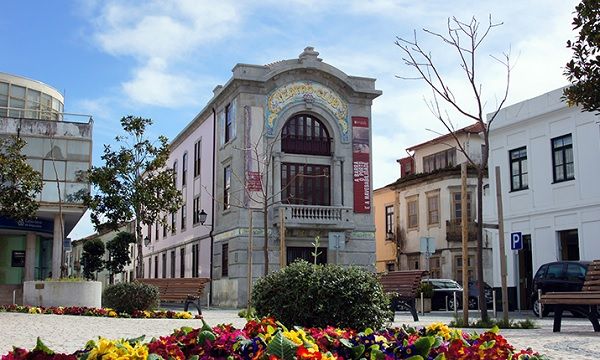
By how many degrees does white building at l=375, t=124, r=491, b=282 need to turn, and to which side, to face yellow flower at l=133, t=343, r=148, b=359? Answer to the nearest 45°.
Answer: approximately 45° to its left

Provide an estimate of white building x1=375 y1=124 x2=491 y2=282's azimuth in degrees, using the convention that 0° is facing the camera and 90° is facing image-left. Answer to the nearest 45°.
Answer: approximately 45°

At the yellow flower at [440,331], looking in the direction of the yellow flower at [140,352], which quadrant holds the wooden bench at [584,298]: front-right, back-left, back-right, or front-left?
back-right

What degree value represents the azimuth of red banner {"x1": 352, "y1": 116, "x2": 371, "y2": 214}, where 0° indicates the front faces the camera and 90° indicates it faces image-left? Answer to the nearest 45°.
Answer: approximately 0°

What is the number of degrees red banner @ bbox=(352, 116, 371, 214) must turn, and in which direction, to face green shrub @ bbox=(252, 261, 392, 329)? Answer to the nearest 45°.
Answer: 0° — it already faces it

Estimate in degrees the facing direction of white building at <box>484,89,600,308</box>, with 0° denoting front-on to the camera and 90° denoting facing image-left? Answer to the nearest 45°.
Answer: approximately 45°
